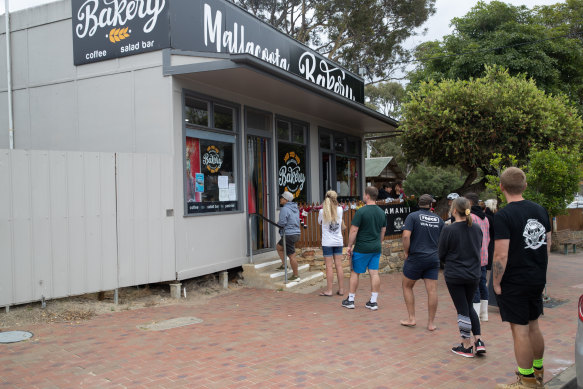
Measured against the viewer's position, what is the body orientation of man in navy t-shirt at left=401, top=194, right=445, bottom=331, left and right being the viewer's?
facing away from the viewer and to the left of the viewer

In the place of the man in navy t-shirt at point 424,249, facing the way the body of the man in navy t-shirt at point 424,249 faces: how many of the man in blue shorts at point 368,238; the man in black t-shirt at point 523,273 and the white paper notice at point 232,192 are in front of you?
2

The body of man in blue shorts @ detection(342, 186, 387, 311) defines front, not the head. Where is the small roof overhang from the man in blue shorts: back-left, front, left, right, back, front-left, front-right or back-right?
front-right

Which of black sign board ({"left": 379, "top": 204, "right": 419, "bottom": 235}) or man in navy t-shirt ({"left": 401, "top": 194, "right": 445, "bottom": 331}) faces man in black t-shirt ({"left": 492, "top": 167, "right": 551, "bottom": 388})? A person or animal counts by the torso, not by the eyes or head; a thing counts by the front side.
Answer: the black sign board

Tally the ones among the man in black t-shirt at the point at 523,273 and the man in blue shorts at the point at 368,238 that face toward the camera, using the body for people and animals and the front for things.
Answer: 0

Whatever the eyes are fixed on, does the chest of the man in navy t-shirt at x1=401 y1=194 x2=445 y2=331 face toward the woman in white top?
yes

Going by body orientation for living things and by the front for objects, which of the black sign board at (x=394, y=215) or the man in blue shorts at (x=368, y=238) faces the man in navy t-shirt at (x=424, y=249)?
the black sign board

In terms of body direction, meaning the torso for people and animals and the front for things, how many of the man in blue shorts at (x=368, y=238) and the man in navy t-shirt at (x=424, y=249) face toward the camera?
0

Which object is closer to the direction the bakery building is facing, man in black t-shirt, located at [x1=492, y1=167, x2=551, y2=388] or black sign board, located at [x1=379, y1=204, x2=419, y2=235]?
the man in black t-shirt

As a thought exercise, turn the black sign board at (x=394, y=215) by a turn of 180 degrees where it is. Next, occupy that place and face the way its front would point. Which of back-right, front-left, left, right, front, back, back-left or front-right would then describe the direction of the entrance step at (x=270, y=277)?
back-left

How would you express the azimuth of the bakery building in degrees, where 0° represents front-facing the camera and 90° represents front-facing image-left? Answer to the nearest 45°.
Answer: approximately 315°

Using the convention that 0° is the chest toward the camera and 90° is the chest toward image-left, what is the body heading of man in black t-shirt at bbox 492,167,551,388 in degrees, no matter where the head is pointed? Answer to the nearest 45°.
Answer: approximately 135°

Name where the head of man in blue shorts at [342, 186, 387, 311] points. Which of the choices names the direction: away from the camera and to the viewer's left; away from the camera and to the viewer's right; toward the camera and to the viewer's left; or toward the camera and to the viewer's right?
away from the camera and to the viewer's left

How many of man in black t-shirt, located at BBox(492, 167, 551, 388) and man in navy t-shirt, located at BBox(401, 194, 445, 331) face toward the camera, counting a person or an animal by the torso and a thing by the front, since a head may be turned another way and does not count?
0
